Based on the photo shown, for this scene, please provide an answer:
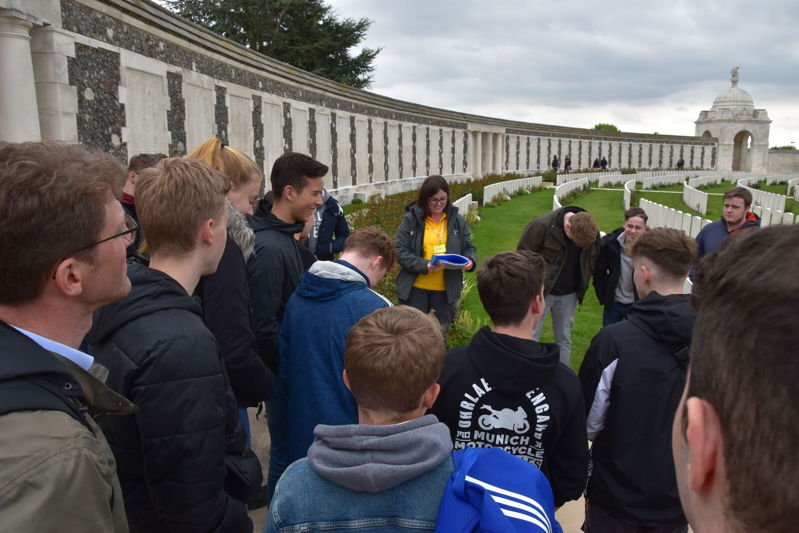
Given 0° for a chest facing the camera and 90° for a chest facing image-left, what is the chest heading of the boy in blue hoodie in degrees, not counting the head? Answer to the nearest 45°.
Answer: approximately 225°

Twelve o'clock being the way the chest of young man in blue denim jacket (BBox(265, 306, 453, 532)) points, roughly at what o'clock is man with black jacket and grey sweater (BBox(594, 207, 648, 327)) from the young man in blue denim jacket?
The man with black jacket and grey sweater is roughly at 1 o'clock from the young man in blue denim jacket.

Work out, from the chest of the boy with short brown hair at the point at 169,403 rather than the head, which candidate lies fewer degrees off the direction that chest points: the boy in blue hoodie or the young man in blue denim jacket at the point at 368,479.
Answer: the boy in blue hoodie

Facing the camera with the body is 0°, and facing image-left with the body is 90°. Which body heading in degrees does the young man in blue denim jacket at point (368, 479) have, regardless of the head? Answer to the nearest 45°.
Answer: approximately 180°

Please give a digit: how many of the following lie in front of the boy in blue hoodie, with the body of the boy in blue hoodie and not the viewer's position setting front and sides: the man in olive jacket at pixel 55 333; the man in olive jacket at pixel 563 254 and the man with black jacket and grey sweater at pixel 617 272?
2

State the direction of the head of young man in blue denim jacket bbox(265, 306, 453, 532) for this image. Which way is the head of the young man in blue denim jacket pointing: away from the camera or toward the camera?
away from the camera

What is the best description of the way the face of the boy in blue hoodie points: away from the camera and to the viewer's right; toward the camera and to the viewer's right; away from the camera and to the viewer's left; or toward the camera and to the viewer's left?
away from the camera and to the viewer's right

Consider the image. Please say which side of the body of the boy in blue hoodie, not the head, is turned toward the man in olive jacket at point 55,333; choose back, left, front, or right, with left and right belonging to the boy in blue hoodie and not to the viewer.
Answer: back

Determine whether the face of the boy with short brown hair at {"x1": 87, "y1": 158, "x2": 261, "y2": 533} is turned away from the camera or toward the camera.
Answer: away from the camera
